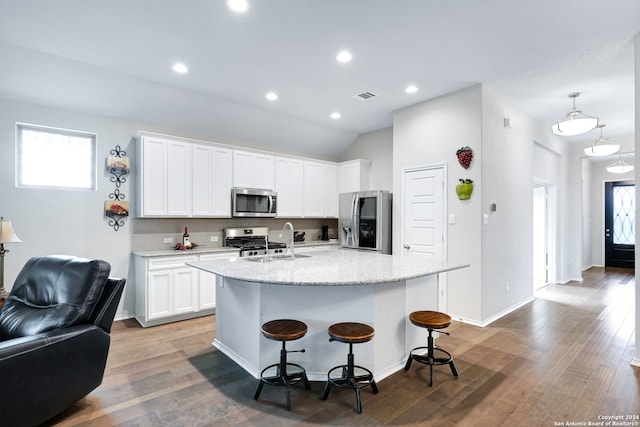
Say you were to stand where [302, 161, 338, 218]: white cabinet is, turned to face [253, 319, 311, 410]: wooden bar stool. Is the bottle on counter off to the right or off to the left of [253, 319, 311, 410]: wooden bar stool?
right

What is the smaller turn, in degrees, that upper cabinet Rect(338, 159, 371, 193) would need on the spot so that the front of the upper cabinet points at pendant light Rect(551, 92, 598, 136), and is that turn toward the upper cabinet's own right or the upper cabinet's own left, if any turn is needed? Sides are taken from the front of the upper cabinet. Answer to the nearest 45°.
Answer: approximately 90° to the upper cabinet's own left

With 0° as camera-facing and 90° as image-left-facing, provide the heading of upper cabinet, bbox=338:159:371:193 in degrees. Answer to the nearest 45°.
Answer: approximately 45°

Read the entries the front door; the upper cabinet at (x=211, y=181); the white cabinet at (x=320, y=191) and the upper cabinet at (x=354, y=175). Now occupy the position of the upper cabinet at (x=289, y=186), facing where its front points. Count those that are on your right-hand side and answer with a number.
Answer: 1

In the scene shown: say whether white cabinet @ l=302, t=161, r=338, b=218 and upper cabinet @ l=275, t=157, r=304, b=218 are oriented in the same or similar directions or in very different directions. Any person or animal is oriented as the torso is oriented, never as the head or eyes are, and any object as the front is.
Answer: same or similar directions

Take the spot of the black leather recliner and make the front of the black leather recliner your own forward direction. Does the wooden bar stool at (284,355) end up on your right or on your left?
on your left

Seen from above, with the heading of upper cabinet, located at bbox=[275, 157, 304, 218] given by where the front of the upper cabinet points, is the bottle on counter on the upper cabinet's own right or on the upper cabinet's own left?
on the upper cabinet's own right

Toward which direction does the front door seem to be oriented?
toward the camera

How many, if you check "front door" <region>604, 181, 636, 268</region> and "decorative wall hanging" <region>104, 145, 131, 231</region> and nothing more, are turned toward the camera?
2

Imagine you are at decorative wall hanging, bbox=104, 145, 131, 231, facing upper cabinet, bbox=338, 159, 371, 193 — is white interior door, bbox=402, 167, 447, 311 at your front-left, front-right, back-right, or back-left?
front-right

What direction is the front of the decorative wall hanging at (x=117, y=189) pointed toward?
toward the camera
